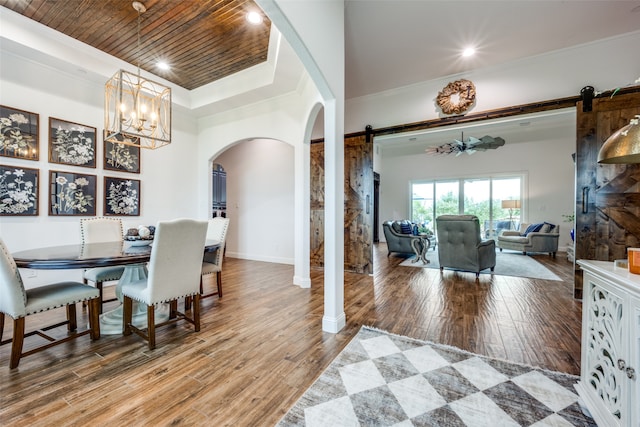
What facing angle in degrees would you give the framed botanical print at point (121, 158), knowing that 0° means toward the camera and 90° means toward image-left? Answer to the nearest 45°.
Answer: approximately 315°

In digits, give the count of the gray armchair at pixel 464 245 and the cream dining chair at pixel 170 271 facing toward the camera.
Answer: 0

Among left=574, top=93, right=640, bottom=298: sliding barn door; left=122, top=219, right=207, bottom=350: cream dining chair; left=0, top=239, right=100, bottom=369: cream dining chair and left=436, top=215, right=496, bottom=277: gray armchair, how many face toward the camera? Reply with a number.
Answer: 1

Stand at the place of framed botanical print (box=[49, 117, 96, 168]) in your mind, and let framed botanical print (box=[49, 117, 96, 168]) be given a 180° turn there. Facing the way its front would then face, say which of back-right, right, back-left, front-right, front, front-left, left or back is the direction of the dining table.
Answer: back-left

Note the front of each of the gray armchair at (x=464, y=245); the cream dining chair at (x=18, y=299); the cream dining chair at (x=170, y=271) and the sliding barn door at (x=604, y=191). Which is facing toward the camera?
the sliding barn door

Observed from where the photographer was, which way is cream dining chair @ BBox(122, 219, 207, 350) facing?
facing away from the viewer and to the left of the viewer

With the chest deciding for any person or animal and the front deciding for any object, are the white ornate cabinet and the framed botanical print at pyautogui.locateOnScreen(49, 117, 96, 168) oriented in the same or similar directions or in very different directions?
very different directions

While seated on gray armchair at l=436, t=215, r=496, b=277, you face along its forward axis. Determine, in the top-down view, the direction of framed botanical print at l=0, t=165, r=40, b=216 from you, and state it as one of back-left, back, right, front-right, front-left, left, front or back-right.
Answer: back

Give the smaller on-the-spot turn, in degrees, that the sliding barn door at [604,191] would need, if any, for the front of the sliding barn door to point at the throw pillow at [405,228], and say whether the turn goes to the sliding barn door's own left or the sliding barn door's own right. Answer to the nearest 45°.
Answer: approximately 90° to the sliding barn door's own right
